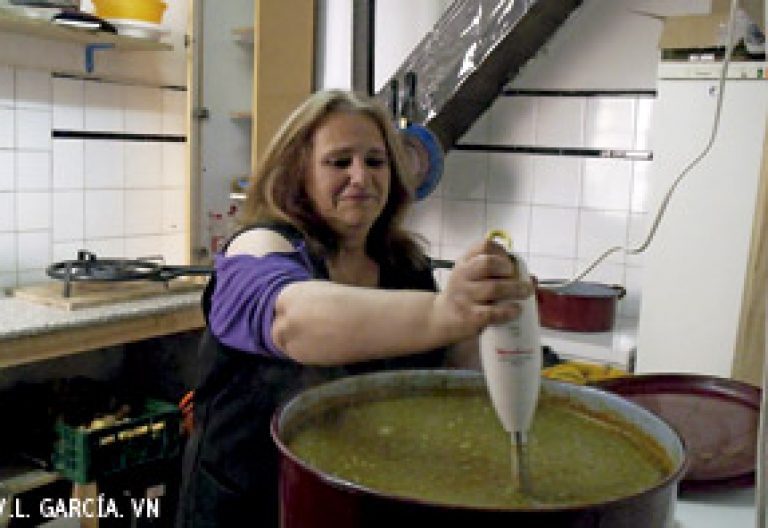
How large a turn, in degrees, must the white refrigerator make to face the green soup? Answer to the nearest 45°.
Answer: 0° — it already faces it

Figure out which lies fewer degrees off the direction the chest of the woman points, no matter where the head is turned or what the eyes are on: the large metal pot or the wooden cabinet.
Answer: the large metal pot

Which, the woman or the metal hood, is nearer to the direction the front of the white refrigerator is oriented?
the woman

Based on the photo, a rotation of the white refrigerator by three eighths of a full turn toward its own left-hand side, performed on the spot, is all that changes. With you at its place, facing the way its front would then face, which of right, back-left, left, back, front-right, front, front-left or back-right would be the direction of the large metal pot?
back-right

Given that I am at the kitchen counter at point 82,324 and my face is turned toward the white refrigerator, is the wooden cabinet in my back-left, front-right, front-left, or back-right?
front-left

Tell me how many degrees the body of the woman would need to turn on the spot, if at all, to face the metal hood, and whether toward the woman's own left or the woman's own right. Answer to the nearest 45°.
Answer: approximately 135° to the woman's own left

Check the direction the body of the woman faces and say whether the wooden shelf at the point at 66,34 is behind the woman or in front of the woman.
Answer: behind

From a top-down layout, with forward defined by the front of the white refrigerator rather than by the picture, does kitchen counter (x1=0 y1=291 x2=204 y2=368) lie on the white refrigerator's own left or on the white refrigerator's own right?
on the white refrigerator's own right

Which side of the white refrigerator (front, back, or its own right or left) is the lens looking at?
front

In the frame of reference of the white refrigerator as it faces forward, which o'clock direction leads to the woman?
The woman is roughly at 1 o'clock from the white refrigerator.

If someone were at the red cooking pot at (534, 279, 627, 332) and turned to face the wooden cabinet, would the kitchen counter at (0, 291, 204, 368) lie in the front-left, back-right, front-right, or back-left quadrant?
front-left

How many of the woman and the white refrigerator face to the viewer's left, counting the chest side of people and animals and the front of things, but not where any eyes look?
0

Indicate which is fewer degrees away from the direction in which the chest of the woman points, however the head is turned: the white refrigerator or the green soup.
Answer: the green soup

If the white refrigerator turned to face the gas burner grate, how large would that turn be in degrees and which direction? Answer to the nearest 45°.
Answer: approximately 90° to its right
